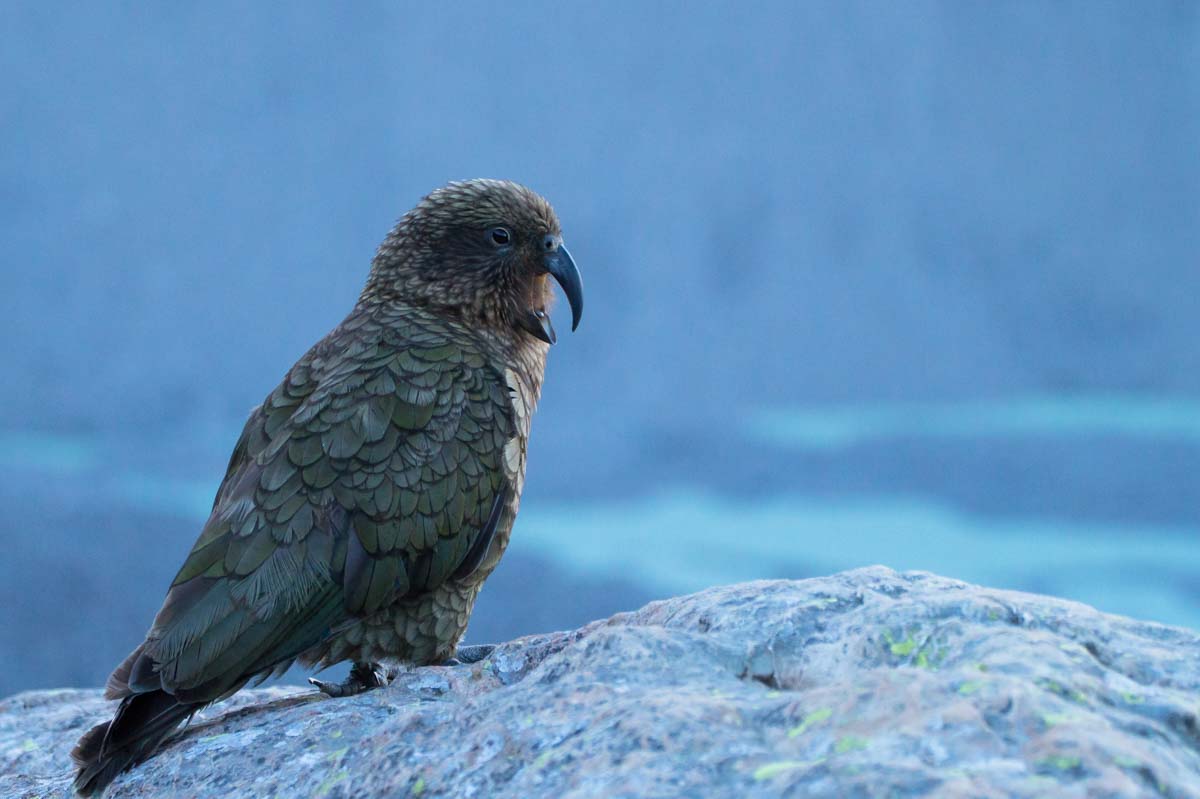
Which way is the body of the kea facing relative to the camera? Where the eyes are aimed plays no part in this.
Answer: to the viewer's right
